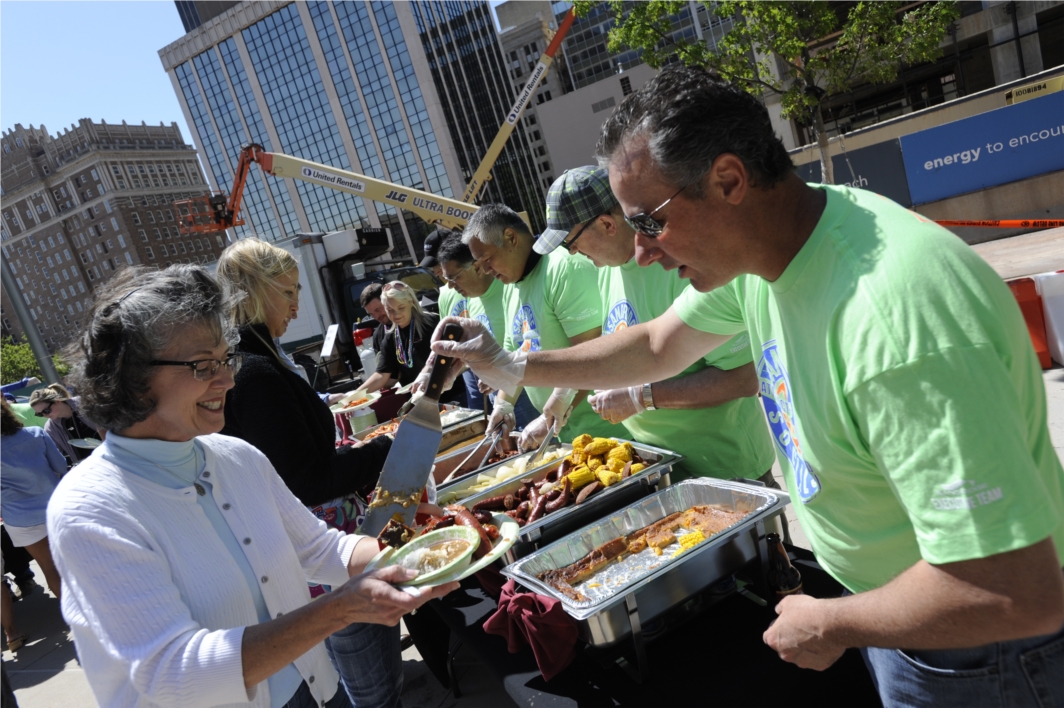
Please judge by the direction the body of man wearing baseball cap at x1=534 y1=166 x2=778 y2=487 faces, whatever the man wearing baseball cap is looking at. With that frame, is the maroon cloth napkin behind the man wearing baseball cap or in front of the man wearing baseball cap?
in front

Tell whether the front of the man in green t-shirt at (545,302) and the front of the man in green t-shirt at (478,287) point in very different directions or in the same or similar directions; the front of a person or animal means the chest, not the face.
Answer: same or similar directions

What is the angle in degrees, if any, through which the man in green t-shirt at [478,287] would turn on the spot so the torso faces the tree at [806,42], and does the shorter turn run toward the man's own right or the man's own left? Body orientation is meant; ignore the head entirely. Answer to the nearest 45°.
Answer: approximately 180°

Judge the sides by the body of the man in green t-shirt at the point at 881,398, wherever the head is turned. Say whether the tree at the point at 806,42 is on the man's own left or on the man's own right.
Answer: on the man's own right

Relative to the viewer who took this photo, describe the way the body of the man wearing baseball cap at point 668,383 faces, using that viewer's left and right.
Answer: facing the viewer and to the left of the viewer

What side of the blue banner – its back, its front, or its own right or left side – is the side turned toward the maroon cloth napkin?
front

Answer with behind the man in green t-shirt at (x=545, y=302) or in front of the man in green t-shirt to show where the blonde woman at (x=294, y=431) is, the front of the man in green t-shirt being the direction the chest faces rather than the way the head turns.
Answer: in front

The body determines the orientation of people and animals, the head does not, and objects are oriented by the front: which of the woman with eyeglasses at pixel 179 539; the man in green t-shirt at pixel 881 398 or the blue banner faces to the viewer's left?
the man in green t-shirt

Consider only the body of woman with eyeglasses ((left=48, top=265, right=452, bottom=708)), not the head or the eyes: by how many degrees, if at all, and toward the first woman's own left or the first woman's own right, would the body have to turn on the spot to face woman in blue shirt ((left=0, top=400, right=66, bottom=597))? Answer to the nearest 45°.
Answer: approximately 135° to the first woman's own left

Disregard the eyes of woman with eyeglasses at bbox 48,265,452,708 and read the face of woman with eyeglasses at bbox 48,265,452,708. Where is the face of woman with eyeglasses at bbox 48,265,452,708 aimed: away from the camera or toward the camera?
toward the camera

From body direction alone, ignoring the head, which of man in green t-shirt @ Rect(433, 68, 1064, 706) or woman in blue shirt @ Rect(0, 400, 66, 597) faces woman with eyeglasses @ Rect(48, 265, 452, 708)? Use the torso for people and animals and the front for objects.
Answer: the man in green t-shirt

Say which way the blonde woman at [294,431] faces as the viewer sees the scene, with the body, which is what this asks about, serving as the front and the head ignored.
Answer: to the viewer's right

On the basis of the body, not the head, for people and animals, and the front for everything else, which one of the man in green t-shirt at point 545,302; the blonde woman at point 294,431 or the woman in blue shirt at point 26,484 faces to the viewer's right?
the blonde woman

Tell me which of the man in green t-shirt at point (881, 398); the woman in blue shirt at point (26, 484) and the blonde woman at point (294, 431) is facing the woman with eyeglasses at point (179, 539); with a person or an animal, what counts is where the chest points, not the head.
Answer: the man in green t-shirt

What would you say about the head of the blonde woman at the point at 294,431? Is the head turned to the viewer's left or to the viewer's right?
to the viewer's right
